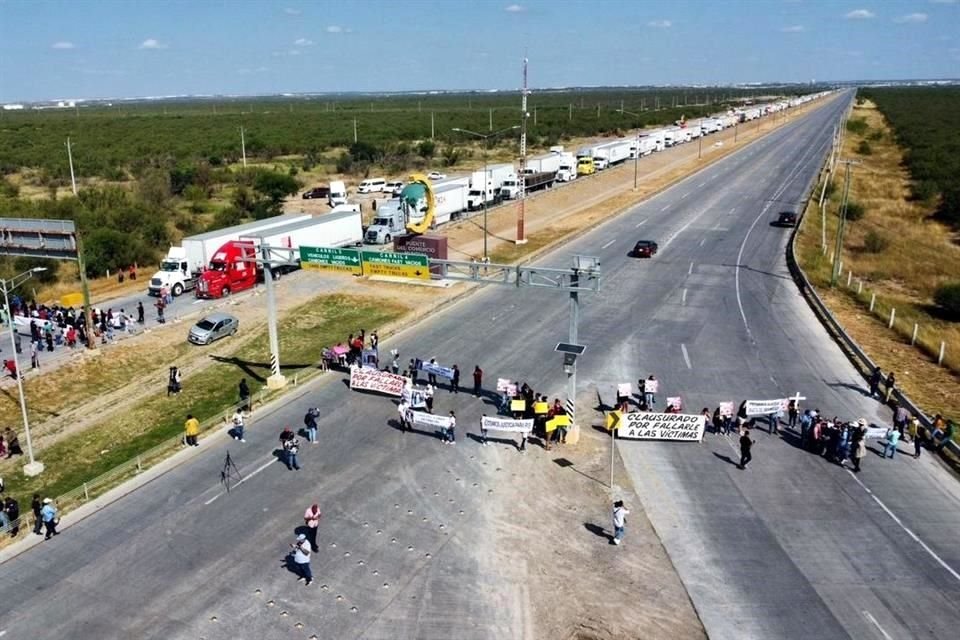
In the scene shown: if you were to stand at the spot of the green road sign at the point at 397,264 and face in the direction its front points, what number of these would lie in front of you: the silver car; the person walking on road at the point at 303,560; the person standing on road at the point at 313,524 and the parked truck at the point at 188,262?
2

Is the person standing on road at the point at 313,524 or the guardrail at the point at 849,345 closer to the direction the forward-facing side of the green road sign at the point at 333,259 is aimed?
the person standing on road

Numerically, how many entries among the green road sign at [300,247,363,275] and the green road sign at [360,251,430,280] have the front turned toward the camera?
2

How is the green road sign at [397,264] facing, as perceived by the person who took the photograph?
facing the viewer

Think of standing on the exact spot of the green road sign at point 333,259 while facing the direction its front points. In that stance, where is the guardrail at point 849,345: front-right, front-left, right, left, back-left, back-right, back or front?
left

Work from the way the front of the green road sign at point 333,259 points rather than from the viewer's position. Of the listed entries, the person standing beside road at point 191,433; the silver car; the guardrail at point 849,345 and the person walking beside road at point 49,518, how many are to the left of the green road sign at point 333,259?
1

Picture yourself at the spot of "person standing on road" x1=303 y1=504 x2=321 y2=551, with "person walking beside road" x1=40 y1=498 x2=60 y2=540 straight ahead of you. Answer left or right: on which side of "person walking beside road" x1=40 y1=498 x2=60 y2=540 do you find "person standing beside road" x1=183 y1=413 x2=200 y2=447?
right

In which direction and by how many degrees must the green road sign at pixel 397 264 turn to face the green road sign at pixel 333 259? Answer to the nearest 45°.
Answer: approximately 135° to its right

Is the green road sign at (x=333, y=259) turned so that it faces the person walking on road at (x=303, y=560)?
yes

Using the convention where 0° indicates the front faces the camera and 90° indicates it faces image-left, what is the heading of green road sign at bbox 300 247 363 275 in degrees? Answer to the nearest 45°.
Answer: approximately 0°

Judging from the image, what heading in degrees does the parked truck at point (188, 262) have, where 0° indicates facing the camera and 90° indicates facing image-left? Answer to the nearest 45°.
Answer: approximately 45°
